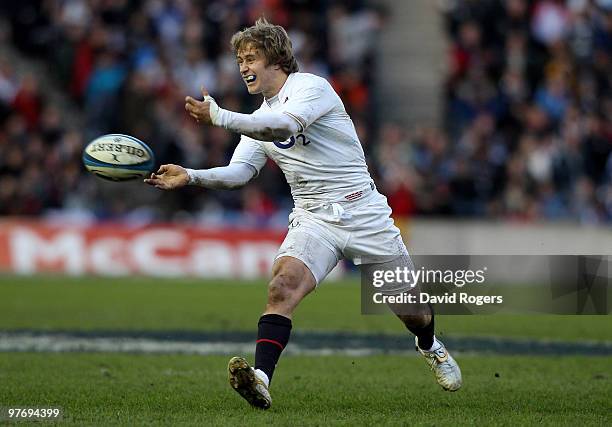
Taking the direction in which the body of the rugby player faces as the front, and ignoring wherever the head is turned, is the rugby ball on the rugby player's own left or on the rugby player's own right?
on the rugby player's own right

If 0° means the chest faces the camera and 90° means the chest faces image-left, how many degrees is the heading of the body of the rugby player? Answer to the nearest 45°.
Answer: approximately 45°
